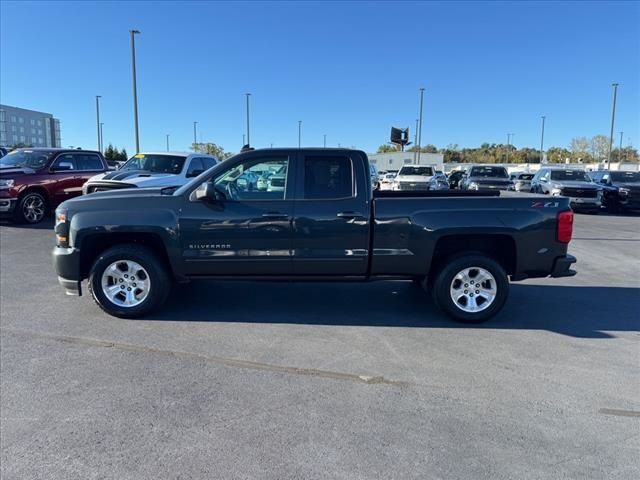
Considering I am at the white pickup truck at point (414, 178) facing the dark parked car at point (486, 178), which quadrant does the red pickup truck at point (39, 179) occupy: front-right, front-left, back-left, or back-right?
back-right

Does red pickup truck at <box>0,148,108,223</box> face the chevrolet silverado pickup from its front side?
no

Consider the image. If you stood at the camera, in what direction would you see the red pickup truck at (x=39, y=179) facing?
facing the viewer and to the left of the viewer

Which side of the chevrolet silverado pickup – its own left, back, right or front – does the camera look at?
left

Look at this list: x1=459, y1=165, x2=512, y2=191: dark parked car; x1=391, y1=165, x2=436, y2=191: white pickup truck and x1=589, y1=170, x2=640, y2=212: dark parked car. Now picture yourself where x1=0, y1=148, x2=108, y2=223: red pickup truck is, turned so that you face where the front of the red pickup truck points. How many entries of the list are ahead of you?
0

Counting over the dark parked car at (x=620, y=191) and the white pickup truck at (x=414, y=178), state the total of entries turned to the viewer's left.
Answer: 0

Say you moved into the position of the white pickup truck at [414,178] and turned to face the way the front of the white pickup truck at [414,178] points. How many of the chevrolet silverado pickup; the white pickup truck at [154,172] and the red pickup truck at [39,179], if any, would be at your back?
0

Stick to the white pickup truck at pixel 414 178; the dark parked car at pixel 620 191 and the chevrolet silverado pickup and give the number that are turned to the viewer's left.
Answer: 1

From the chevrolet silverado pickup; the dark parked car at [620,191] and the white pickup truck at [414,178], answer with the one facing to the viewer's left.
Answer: the chevrolet silverado pickup

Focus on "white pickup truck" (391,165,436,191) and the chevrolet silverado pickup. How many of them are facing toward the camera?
1

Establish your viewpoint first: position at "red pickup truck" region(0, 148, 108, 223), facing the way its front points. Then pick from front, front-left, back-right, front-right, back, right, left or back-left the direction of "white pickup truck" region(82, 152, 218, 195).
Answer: left

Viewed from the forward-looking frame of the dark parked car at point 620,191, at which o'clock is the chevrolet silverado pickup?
The chevrolet silverado pickup is roughly at 2 o'clock from the dark parked car.

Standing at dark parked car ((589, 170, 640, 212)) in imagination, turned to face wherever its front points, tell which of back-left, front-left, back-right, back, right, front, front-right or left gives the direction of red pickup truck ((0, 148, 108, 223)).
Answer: right

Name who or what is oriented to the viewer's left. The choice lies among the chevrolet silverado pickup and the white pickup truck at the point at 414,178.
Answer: the chevrolet silverado pickup

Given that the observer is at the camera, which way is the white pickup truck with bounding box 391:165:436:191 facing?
facing the viewer

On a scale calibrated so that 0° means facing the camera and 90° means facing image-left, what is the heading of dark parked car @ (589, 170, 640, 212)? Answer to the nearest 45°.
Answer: approximately 315°

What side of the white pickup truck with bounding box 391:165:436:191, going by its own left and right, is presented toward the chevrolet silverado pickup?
front

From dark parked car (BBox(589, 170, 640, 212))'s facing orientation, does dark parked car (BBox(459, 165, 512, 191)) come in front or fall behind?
behind

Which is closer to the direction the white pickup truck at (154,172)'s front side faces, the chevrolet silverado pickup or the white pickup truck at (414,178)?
the chevrolet silverado pickup
